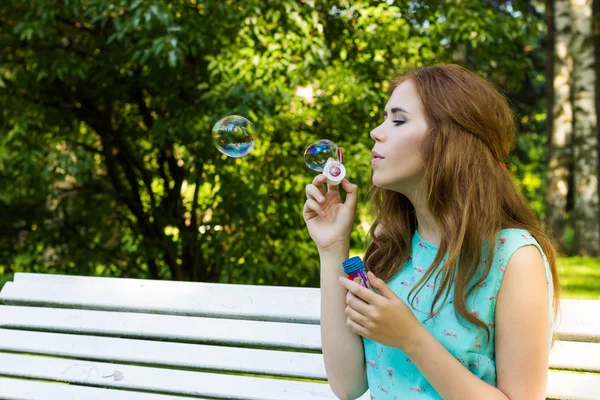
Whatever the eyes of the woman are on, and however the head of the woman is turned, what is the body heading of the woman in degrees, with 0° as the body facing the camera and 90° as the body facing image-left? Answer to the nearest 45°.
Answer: approximately 45°

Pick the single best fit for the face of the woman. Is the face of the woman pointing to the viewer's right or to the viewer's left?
to the viewer's left

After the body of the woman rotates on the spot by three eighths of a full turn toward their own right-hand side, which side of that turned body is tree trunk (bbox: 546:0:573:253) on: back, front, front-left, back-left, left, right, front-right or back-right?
front
